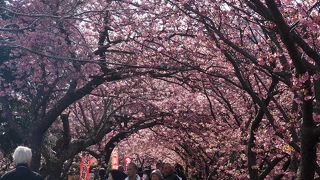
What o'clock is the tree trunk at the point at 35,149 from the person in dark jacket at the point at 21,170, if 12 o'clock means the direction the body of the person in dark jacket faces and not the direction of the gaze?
The tree trunk is roughly at 12 o'clock from the person in dark jacket.

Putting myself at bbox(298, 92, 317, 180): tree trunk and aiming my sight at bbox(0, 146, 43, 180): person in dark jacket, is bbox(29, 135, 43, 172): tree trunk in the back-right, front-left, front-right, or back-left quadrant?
front-right

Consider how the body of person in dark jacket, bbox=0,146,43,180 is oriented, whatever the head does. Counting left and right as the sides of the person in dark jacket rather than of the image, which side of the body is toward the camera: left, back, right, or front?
back

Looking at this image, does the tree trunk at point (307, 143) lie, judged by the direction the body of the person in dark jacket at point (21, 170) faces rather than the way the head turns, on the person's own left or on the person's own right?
on the person's own right

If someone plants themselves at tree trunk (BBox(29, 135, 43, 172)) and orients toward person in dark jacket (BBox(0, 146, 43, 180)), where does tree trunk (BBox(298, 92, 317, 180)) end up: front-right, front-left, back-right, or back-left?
front-left

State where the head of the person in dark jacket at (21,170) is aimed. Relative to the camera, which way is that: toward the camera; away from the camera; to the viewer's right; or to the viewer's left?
away from the camera
